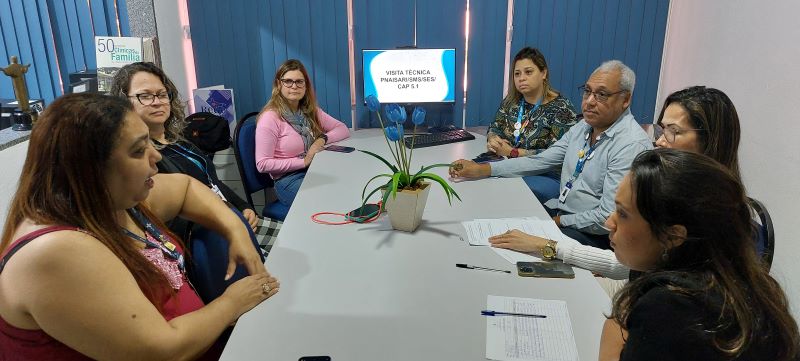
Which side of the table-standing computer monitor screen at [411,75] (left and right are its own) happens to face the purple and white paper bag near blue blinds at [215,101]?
right

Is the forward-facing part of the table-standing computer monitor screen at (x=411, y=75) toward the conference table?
yes

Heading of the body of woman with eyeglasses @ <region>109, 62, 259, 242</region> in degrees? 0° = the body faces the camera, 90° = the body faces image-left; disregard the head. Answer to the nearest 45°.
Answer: approximately 315°

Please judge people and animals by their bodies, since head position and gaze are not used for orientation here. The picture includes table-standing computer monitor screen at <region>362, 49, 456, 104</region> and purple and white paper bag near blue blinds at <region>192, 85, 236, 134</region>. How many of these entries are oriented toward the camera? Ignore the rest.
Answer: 2

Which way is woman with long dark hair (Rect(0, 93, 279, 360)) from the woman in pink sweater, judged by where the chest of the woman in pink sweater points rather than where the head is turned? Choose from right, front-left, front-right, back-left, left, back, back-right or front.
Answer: front-right

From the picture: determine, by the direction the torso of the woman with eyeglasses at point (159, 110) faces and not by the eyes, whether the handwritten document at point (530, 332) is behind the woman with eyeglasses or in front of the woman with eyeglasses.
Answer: in front

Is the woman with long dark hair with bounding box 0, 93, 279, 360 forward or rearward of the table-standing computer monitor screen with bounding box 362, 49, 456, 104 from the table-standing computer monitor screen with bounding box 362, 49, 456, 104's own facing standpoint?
forward

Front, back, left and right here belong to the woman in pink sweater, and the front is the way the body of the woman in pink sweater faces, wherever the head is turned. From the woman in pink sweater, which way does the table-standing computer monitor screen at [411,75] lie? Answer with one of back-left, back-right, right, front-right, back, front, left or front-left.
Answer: left

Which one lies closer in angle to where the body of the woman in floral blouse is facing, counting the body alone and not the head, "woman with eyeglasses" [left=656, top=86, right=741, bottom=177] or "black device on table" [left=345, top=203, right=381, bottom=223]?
the black device on table

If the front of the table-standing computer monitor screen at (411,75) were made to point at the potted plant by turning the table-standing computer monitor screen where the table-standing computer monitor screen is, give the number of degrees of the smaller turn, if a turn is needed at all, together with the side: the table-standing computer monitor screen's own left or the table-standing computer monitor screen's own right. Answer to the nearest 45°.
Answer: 0° — it already faces it
